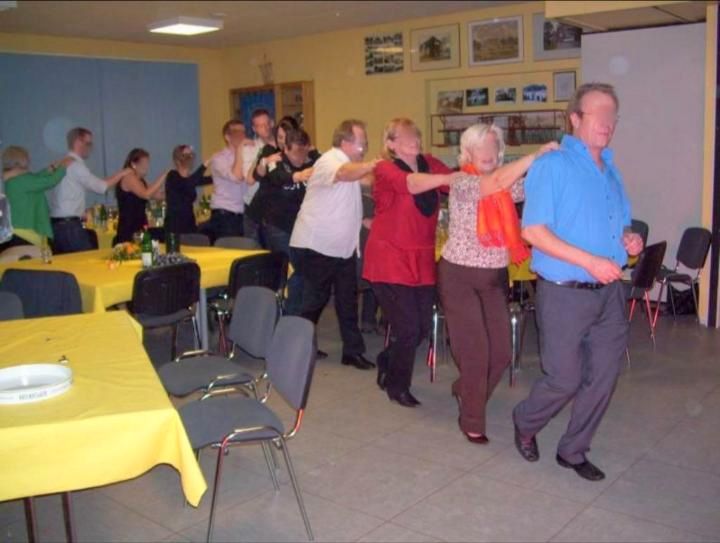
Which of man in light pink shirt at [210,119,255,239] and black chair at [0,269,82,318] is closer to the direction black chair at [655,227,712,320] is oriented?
the black chair

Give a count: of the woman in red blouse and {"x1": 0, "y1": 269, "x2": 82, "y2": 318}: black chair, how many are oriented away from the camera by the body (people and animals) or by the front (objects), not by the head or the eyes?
1

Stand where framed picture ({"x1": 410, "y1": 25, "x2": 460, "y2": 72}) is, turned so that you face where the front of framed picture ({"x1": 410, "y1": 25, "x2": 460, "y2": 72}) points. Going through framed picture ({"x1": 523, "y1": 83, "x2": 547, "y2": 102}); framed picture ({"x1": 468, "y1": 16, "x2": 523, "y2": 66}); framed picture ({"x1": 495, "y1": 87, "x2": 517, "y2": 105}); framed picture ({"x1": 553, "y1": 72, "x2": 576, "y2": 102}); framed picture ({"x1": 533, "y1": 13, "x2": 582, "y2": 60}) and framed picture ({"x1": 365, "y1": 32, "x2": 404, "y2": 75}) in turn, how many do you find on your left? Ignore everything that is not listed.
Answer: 5

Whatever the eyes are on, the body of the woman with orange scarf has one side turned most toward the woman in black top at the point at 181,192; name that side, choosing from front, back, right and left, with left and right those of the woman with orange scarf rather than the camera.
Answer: back

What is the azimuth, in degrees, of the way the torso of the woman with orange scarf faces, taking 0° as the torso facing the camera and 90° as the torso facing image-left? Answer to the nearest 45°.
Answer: approximately 315°

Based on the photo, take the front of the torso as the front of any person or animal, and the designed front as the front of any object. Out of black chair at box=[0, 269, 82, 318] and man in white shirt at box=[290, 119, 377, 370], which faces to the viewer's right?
the man in white shirt

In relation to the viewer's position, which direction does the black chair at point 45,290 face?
facing away from the viewer

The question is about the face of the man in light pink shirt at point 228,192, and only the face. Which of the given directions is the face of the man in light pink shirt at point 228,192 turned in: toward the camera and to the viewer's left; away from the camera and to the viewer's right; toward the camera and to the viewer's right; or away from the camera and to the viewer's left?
toward the camera and to the viewer's right

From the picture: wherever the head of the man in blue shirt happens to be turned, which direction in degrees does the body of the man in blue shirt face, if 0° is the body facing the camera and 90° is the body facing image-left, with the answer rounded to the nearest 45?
approximately 315°

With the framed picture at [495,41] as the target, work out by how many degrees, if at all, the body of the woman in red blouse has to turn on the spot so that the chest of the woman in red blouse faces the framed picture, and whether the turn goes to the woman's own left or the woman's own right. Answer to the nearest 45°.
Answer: approximately 135° to the woman's own left

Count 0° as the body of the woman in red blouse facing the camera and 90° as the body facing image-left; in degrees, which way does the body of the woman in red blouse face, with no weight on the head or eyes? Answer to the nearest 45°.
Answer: approximately 315°
